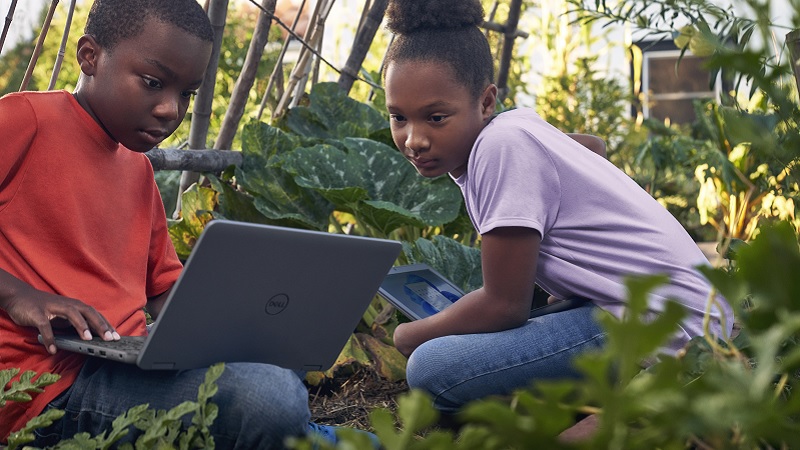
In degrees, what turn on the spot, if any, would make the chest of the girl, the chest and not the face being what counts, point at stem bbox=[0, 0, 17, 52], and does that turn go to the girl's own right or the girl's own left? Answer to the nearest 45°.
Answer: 0° — they already face it

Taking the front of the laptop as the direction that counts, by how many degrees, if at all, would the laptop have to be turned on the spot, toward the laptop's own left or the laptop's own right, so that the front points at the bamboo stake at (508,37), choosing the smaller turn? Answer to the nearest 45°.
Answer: approximately 90° to the laptop's own right

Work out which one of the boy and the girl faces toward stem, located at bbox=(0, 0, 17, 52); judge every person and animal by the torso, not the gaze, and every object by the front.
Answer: the girl

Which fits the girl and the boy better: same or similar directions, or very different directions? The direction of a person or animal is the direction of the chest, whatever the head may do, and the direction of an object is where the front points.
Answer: very different directions

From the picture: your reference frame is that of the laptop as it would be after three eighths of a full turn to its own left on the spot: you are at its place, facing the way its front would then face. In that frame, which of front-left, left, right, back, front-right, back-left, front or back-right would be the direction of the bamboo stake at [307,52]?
back

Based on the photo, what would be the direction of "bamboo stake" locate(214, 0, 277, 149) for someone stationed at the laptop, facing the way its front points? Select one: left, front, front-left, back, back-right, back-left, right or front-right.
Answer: front-right

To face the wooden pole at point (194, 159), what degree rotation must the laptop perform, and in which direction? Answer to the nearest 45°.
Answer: approximately 45° to its right

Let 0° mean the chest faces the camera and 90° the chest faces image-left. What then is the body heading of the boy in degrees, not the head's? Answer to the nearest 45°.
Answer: approximately 315°

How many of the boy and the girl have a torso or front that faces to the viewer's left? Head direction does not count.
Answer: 1

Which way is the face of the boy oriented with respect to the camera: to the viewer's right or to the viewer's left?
to the viewer's right

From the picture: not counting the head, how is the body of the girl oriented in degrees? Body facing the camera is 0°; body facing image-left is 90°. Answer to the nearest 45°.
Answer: approximately 90°

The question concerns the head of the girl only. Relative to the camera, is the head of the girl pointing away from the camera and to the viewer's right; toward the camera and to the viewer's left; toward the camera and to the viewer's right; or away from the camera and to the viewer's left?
toward the camera and to the viewer's left

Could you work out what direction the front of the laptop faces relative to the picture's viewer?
facing away from the viewer and to the left of the viewer

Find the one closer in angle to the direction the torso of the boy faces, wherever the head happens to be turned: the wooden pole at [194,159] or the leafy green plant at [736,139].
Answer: the leafy green plant

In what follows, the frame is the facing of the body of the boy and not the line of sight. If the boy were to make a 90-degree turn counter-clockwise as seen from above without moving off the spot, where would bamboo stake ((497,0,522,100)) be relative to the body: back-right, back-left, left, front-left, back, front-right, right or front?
front
